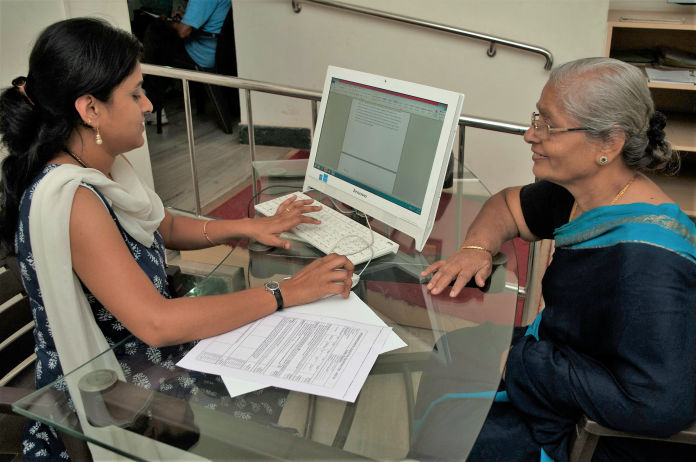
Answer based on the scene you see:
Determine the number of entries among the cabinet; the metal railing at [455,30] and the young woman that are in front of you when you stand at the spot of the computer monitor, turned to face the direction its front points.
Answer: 1

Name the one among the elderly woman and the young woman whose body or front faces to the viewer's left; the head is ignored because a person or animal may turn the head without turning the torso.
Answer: the elderly woman

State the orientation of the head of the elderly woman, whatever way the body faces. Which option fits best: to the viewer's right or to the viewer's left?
to the viewer's left

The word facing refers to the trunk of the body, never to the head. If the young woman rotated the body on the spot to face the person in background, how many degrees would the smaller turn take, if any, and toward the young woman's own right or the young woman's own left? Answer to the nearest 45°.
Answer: approximately 90° to the young woman's own left

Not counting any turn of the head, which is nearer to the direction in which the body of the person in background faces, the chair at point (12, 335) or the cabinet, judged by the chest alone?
the chair

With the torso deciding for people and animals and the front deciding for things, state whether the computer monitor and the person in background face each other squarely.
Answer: no

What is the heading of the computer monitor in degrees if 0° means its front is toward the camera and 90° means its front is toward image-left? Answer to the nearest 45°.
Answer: approximately 45°

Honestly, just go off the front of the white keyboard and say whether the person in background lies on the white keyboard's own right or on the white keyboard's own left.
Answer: on the white keyboard's own right

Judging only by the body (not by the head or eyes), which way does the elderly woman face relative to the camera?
to the viewer's left

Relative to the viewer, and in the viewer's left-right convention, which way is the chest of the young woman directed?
facing to the right of the viewer

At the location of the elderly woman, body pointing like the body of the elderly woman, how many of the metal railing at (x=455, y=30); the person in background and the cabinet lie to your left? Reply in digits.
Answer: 0

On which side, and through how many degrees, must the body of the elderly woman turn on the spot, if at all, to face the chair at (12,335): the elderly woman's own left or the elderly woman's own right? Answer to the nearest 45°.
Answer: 0° — they already face it

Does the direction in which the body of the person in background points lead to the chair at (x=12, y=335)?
no

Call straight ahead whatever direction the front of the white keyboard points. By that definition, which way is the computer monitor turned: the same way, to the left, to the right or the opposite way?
the same way

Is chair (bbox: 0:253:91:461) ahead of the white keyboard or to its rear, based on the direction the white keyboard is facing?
ahead

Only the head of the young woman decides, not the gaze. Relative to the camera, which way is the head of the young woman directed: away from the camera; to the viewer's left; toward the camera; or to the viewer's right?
to the viewer's right
